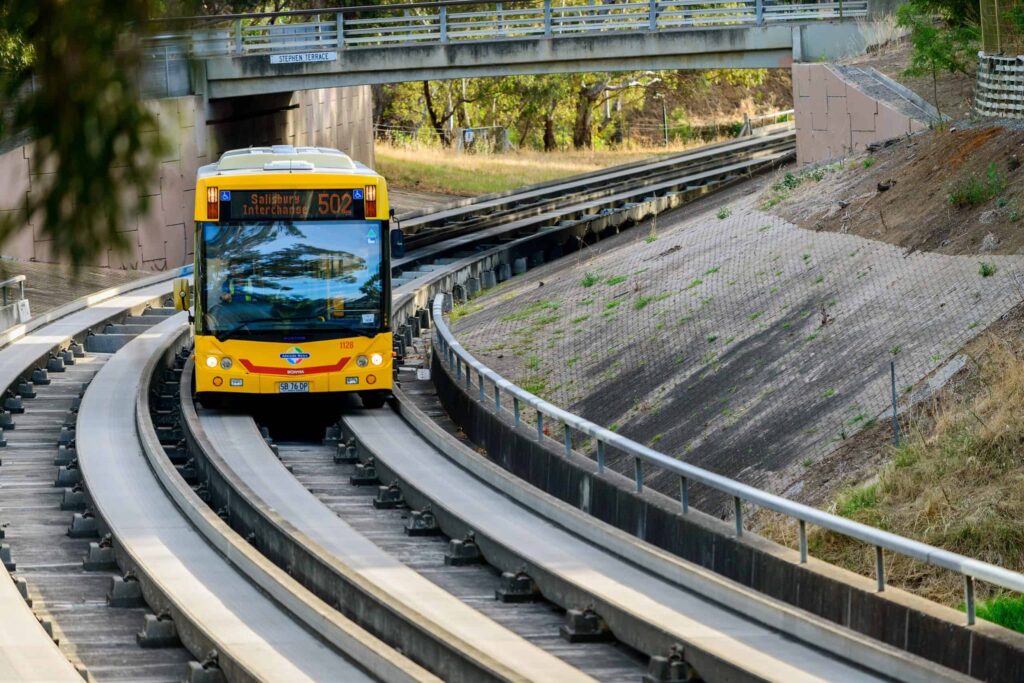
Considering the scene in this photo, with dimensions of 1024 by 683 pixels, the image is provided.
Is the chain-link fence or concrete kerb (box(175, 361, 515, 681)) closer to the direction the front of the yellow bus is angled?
the concrete kerb

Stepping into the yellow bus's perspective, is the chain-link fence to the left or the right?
on its left

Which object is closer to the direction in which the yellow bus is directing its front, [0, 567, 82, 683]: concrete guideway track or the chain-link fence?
the concrete guideway track

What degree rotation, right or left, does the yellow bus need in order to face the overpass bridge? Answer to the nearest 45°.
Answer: approximately 180°

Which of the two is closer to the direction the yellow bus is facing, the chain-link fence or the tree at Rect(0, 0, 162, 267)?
the tree

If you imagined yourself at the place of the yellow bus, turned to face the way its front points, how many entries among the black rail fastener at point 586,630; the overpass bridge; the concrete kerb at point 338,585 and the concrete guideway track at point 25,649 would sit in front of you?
3

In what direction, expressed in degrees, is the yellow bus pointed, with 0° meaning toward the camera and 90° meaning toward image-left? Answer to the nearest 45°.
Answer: approximately 0°

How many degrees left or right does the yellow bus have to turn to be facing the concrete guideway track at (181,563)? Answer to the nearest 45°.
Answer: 0° — it already faces it

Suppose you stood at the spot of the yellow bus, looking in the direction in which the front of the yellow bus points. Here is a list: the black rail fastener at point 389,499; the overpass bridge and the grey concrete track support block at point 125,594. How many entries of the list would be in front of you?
2

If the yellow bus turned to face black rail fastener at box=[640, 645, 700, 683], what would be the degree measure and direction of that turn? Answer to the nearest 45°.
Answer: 0° — it already faces it

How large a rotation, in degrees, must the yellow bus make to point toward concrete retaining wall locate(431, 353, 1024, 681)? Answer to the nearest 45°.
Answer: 0° — it already faces it

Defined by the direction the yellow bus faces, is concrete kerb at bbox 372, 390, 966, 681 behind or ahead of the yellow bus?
ahead

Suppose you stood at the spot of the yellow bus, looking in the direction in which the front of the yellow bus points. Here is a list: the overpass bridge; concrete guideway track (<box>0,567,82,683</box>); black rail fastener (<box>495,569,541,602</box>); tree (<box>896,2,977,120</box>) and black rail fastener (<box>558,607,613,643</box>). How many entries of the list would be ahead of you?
3

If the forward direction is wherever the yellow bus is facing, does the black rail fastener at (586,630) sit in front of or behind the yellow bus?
in front

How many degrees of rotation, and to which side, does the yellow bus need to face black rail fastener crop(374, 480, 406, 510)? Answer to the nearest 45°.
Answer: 0° — it already faces it
